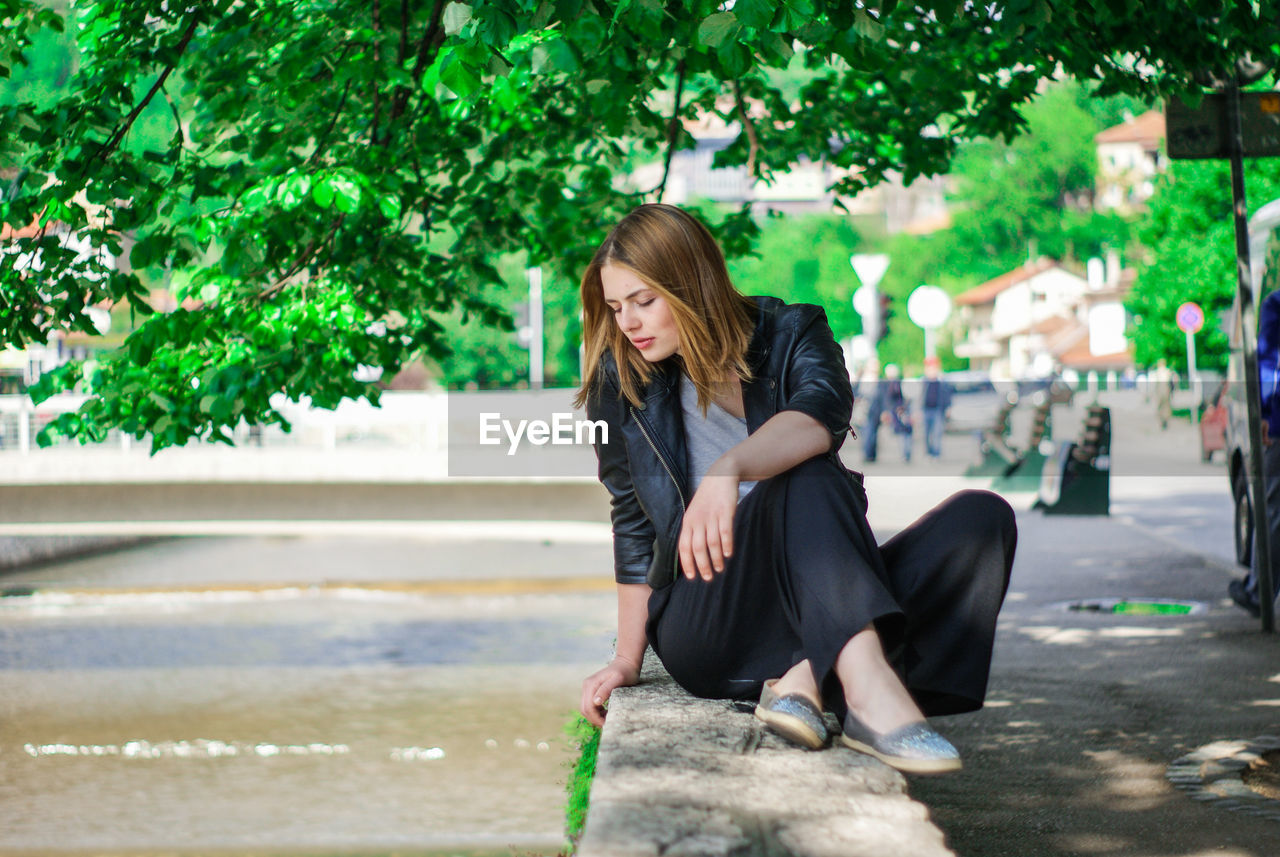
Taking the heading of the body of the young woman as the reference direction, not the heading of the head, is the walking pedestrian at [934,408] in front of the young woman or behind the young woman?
behind

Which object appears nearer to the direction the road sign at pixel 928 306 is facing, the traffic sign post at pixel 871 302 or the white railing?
the white railing

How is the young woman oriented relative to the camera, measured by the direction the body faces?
toward the camera

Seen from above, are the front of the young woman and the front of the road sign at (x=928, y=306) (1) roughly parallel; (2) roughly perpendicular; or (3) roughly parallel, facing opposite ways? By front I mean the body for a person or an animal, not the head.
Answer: roughly parallel

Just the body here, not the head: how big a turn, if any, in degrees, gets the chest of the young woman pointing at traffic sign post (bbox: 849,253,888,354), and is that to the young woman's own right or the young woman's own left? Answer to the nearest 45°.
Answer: approximately 180°

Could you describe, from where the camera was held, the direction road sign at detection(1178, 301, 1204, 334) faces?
facing the viewer

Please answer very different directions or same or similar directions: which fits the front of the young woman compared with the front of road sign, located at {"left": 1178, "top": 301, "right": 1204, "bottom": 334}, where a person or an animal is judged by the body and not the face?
same or similar directions

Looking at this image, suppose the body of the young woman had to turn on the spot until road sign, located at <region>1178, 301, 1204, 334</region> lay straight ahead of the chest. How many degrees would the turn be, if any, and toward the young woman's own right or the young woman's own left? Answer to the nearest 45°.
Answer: approximately 180°

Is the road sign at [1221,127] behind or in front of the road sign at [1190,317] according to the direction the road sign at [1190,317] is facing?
in front

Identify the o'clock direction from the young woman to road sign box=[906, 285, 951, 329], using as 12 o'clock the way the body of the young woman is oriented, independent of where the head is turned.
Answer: The road sign is roughly at 6 o'clock from the young woman.

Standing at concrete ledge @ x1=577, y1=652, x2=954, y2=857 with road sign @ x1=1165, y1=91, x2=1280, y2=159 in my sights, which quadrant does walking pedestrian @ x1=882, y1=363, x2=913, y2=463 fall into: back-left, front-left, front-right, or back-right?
front-left

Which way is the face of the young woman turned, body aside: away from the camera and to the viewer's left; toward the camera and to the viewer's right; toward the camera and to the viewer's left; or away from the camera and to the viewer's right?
toward the camera and to the viewer's left
